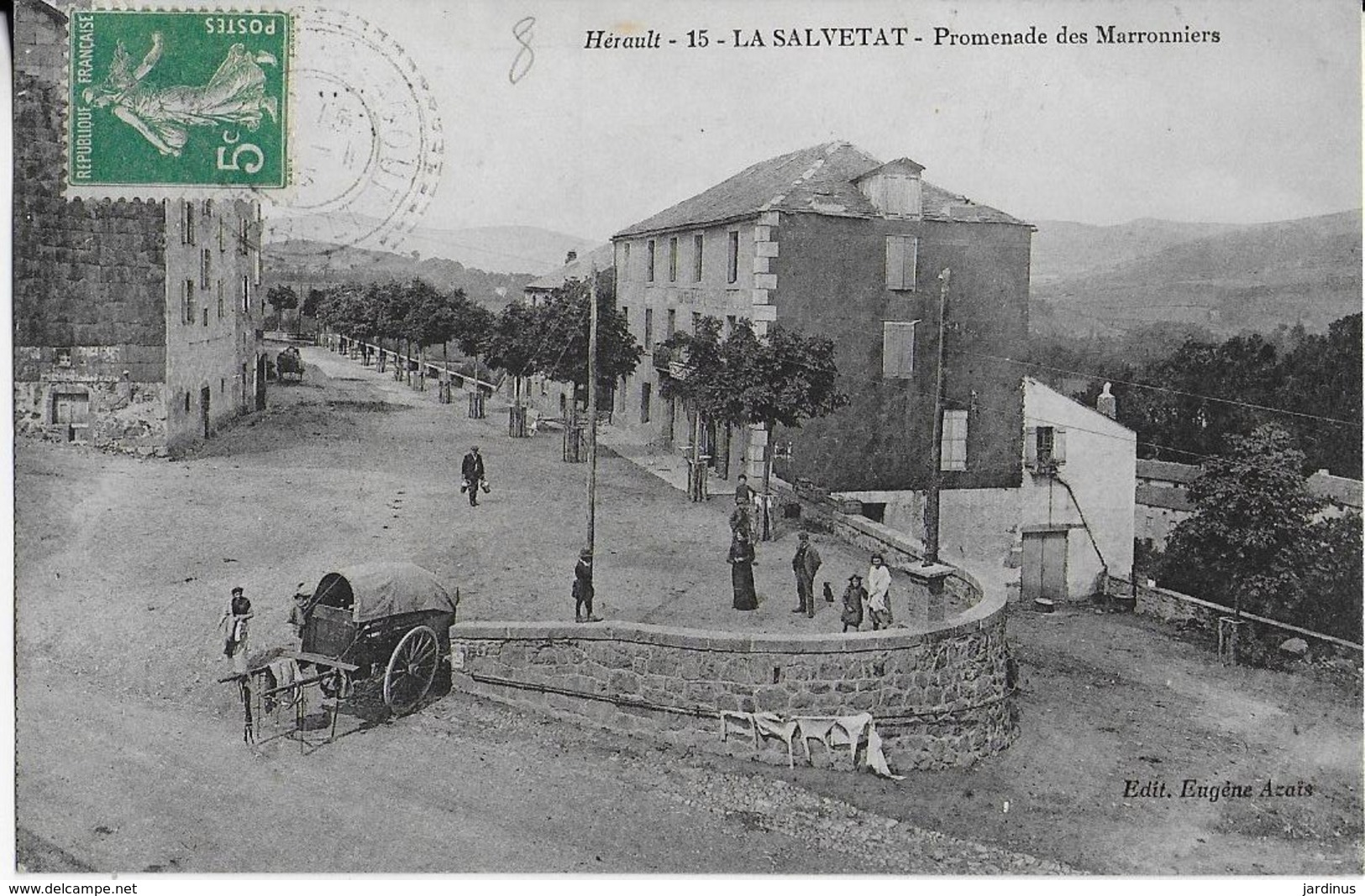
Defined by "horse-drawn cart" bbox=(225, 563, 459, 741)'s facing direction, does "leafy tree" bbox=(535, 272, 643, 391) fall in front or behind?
behind

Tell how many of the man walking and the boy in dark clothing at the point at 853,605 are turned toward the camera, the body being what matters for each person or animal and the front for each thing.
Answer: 2

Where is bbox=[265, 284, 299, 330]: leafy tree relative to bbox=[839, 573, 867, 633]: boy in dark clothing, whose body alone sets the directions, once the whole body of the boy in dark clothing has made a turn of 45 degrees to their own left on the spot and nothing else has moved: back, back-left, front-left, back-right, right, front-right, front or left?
back-right
